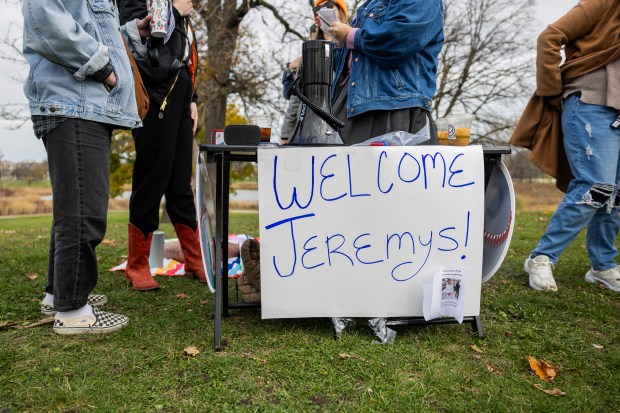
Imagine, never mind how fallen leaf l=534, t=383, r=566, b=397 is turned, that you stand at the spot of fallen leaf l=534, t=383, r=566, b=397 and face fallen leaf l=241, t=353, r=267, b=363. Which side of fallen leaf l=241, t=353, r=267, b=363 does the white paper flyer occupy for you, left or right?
right

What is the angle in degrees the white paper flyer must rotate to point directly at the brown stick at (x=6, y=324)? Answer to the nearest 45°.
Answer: approximately 90° to its right

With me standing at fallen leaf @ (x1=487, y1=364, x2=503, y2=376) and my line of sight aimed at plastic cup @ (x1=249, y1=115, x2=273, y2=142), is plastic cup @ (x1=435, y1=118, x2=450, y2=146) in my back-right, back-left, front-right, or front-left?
front-right

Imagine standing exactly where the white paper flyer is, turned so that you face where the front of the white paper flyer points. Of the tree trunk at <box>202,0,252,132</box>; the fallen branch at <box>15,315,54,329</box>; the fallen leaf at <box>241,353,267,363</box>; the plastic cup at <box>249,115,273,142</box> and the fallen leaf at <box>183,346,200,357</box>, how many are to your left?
0

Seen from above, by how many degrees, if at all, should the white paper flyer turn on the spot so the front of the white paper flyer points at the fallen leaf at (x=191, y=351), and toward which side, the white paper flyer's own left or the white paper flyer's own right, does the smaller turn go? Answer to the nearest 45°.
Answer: approximately 45° to the white paper flyer's own right

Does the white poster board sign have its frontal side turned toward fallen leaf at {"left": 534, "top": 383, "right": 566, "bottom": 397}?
no

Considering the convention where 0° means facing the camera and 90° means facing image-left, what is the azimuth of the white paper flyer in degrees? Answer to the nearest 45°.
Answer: approximately 0°

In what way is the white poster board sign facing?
toward the camera

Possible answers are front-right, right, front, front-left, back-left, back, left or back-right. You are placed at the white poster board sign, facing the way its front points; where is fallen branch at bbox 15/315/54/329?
right

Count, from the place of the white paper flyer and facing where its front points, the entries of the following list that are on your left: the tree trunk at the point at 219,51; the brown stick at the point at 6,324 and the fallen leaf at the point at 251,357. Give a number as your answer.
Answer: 0

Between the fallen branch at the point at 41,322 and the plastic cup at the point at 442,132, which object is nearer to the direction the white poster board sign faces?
the fallen branch

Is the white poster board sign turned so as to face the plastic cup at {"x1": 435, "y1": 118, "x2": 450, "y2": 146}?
no

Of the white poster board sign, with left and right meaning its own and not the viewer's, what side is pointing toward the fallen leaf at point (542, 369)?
left

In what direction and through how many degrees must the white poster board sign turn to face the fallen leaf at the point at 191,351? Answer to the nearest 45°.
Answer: approximately 45° to its right

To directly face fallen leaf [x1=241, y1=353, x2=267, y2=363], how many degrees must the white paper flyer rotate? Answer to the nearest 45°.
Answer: approximately 45° to its right
